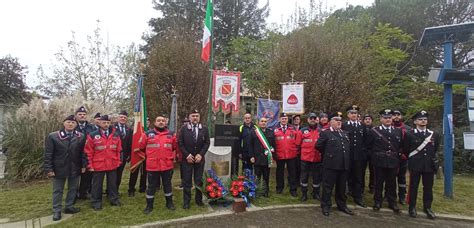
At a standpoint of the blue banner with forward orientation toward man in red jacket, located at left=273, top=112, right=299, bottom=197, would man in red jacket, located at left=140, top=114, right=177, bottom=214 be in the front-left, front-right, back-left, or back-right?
front-right

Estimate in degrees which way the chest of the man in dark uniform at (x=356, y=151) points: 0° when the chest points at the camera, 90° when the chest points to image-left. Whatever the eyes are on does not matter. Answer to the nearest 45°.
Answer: approximately 0°

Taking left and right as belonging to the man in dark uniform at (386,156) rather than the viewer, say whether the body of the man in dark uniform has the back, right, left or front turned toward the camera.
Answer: front

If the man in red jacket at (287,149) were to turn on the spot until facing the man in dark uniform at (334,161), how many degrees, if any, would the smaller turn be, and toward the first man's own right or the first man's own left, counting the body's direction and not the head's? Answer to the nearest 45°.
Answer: approximately 45° to the first man's own left

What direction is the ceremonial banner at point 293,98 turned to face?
toward the camera

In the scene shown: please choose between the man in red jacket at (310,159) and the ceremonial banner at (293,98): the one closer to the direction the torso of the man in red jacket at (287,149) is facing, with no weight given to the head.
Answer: the man in red jacket

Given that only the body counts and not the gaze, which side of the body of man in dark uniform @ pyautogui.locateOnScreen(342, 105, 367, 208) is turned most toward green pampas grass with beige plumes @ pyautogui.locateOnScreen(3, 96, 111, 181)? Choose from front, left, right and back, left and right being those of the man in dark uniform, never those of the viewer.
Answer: right

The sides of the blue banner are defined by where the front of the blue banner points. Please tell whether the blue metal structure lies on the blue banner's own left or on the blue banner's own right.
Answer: on the blue banner's own left

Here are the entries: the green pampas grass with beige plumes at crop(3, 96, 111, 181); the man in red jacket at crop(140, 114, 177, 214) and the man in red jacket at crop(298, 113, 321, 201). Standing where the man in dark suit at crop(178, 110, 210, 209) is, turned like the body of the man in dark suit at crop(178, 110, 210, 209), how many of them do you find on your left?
1

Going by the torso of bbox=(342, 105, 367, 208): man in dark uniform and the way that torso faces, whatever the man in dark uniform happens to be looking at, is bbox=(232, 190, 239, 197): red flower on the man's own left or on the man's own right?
on the man's own right

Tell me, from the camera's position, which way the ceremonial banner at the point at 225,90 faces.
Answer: facing the viewer

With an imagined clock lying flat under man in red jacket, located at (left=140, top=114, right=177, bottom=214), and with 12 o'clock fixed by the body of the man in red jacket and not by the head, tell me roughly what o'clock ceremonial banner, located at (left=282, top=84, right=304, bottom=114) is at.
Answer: The ceremonial banner is roughly at 8 o'clock from the man in red jacket.

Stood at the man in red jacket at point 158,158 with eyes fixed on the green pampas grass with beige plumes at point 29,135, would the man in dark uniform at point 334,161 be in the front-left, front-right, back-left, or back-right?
back-right

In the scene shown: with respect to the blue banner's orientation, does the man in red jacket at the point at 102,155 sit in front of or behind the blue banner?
in front
